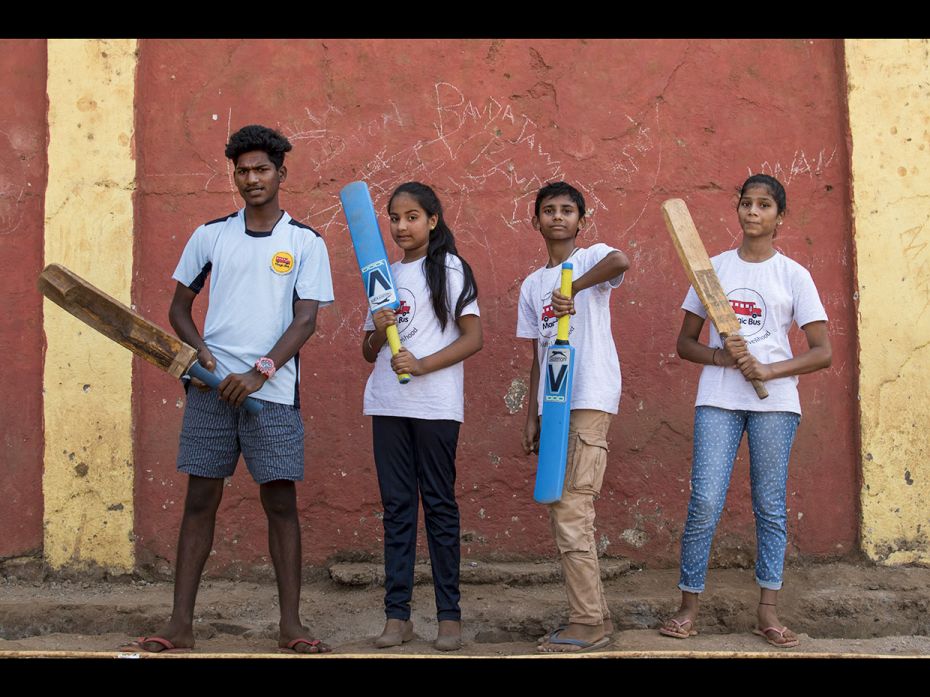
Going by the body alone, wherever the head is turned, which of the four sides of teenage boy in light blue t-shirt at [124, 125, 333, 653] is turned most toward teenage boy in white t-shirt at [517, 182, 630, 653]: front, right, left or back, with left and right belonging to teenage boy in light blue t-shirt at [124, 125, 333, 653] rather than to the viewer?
left

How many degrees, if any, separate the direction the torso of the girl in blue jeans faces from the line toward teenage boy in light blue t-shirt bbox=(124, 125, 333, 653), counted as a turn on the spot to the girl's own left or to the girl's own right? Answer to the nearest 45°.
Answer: approximately 90° to the girl's own right

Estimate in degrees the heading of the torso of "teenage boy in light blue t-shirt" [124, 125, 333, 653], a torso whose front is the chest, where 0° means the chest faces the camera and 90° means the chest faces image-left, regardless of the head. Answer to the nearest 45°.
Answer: approximately 0°

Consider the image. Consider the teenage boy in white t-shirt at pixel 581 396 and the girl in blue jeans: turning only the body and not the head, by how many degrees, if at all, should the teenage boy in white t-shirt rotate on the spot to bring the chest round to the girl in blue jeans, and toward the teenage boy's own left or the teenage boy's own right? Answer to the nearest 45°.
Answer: approximately 135° to the teenage boy's own left

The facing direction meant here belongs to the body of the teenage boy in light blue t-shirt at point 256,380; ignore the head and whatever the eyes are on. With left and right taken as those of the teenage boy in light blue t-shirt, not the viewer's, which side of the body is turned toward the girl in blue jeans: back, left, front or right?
left

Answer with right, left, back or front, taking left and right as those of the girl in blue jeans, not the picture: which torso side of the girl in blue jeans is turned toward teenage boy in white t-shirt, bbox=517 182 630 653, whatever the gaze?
right
